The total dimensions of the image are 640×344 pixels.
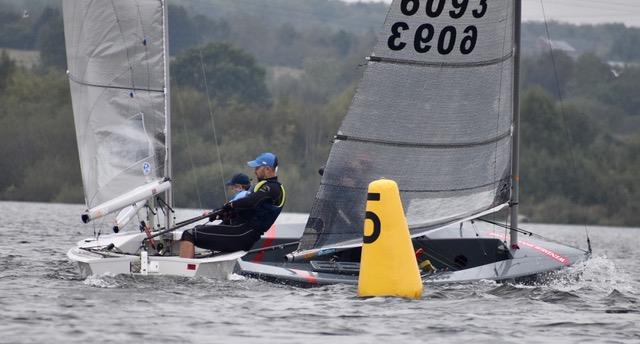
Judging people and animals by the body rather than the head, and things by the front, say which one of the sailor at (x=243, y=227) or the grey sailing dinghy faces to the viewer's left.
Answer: the sailor

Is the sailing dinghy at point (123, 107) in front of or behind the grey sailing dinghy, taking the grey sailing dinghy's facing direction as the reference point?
behind

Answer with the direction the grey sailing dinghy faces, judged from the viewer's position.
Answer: facing to the right of the viewer

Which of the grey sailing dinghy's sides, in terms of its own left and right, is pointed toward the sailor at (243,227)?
back

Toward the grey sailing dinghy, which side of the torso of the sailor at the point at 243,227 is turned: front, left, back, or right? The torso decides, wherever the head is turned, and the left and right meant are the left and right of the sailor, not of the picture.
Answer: back

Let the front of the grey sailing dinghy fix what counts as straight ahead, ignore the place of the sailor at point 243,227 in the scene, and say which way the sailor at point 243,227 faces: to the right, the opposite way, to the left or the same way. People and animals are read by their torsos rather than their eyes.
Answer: the opposite way

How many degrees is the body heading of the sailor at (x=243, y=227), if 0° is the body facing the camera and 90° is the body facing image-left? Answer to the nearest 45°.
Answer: approximately 90°
